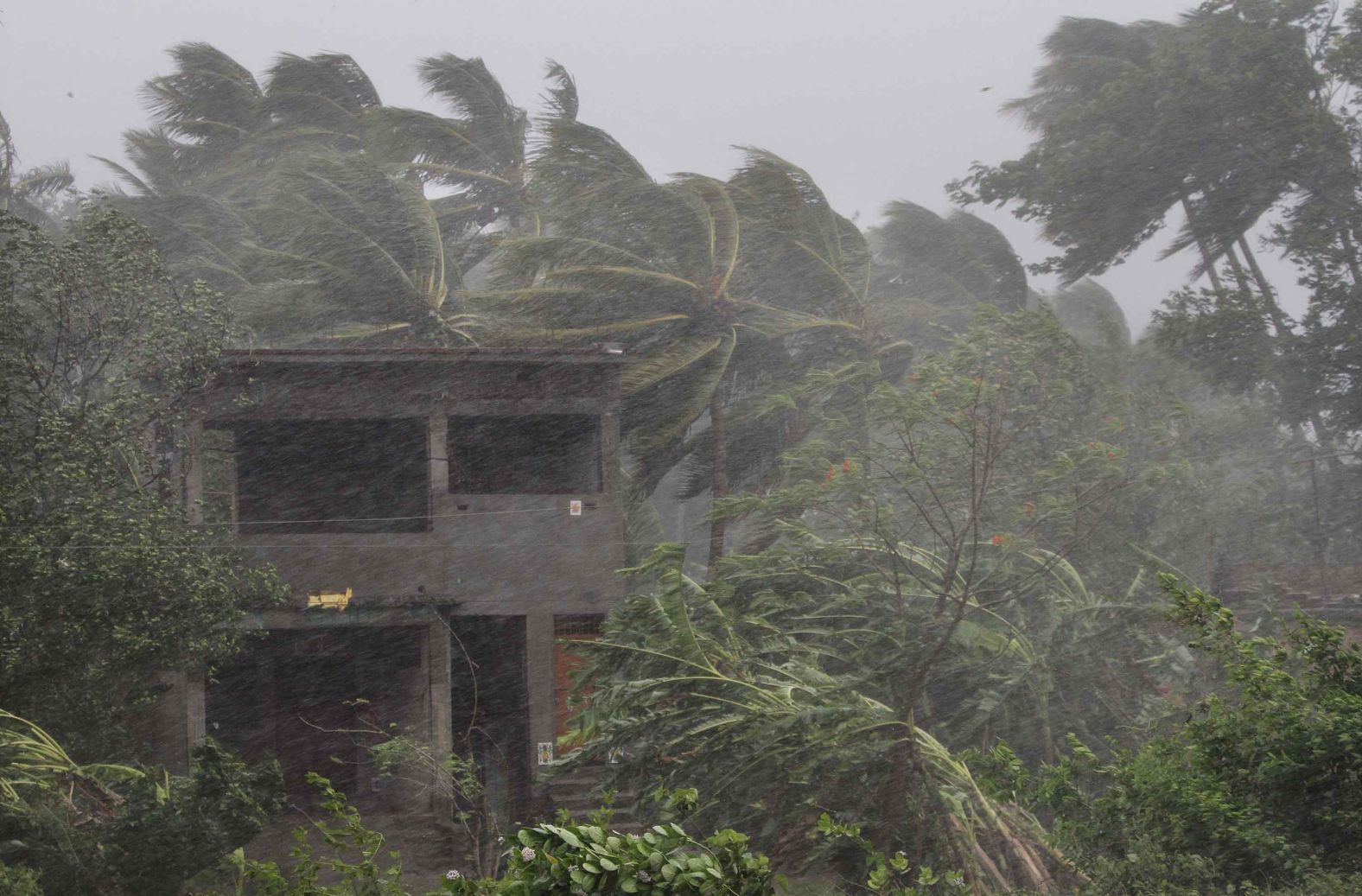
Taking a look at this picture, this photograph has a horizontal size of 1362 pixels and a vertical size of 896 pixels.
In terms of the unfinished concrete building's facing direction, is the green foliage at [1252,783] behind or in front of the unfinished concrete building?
in front

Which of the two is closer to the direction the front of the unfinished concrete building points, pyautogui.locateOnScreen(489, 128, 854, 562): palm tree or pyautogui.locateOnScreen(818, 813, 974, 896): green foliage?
the green foliage

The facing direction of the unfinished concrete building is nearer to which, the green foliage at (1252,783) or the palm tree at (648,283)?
the green foliage

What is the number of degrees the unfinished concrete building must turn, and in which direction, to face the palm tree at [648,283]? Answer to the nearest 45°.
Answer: approximately 135° to its left

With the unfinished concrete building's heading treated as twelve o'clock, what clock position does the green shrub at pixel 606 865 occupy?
The green shrub is roughly at 12 o'clock from the unfinished concrete building.

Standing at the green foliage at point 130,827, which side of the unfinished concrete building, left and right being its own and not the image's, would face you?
front

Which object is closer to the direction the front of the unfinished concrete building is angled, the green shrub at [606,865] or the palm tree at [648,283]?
the green shrub

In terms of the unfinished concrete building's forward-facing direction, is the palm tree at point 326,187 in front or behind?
behind

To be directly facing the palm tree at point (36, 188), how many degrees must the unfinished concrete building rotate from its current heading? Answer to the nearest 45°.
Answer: approximately 135° to its right

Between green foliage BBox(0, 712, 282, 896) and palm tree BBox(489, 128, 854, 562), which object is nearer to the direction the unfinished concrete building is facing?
the green foliage

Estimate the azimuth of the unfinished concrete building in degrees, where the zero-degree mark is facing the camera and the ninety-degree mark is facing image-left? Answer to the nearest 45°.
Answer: approximately 0°

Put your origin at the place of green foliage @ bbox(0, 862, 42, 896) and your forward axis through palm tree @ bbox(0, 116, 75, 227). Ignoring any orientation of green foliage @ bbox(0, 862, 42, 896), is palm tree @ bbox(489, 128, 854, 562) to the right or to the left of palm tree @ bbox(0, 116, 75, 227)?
right

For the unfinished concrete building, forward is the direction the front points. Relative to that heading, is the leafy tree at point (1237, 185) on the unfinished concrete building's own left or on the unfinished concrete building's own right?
on the unfinished concrete building's own left
